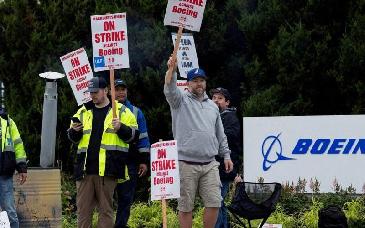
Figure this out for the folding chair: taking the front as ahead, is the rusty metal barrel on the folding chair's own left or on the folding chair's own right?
on the folding chair's own right

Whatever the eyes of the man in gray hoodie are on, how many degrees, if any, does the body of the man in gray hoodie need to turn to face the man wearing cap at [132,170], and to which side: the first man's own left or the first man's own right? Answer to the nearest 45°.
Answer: approximately 135° to the first man's own right

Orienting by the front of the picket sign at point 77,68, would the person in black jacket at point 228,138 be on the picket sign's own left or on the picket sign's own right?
on the picket sign's own left

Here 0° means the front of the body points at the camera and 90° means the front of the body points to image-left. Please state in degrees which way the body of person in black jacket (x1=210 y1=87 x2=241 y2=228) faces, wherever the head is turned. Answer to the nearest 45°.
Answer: approximately 45°

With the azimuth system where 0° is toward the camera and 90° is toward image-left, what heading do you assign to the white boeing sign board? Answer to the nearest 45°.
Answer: approximately 0°

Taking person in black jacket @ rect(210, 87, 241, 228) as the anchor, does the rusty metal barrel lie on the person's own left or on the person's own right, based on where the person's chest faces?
on the person's own right

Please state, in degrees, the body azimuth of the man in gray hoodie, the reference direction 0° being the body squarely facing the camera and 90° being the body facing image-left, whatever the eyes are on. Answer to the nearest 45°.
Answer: approximately 0°
